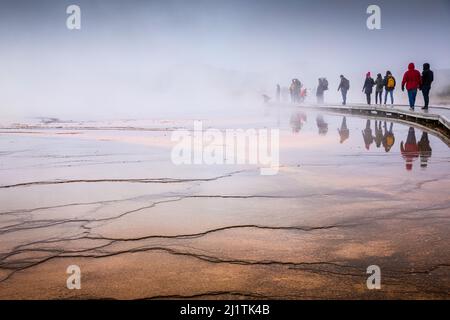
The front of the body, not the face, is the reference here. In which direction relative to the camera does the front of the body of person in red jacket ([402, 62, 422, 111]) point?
away from the camera
